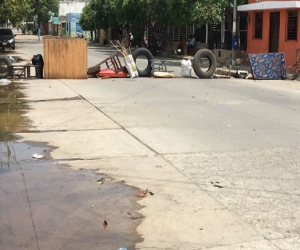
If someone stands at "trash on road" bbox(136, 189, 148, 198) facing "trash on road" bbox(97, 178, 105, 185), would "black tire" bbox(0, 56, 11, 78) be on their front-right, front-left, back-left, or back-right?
front-right

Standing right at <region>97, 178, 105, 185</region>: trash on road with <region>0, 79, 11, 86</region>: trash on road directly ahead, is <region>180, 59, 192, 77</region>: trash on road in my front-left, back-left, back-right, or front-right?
front-right

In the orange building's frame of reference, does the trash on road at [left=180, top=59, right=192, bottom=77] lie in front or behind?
in front

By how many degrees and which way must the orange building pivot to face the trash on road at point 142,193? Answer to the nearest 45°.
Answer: approximately 45° to its left

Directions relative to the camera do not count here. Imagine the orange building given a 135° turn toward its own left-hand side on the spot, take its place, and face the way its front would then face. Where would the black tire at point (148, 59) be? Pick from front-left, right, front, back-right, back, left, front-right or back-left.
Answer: back-right

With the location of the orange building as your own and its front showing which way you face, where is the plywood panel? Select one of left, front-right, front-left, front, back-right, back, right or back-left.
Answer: front

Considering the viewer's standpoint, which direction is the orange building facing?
facing the viewer and to the left of the viewer

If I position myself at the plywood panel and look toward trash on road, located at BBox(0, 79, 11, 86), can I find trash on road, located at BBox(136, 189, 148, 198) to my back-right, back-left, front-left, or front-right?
front-left

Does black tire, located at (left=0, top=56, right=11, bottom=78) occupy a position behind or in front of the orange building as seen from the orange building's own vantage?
in front

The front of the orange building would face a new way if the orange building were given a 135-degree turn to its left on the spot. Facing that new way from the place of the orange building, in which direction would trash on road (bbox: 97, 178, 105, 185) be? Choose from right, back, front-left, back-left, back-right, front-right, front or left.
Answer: right

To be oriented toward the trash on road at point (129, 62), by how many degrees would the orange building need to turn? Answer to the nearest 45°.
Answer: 0° — it already faces it
